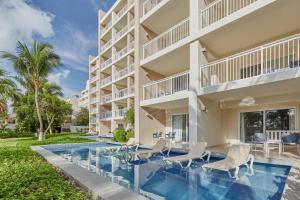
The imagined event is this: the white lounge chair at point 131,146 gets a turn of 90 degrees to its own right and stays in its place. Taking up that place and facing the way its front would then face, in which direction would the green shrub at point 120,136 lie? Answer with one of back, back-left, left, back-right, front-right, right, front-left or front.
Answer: front-right

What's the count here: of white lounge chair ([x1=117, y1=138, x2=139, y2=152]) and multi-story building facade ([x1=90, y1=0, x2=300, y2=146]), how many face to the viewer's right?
0

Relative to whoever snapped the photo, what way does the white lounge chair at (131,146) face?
facing the viewer and to the left of the viewer

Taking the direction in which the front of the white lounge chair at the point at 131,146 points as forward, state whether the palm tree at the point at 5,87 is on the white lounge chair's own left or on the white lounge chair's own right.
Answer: on the white lounge chair's own right

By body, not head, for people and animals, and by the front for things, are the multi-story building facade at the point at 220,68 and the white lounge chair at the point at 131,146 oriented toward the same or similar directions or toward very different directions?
same or similar directions

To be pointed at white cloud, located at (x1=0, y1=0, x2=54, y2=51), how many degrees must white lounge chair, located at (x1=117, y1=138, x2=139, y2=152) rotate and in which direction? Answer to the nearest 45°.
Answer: approximately 90° to its right

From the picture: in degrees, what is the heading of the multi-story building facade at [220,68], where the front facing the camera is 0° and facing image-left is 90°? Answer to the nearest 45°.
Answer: approximately 45°

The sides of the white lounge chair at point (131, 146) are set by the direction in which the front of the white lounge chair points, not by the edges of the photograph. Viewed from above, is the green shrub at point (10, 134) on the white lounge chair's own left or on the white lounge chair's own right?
on the white lounge chair's own right
